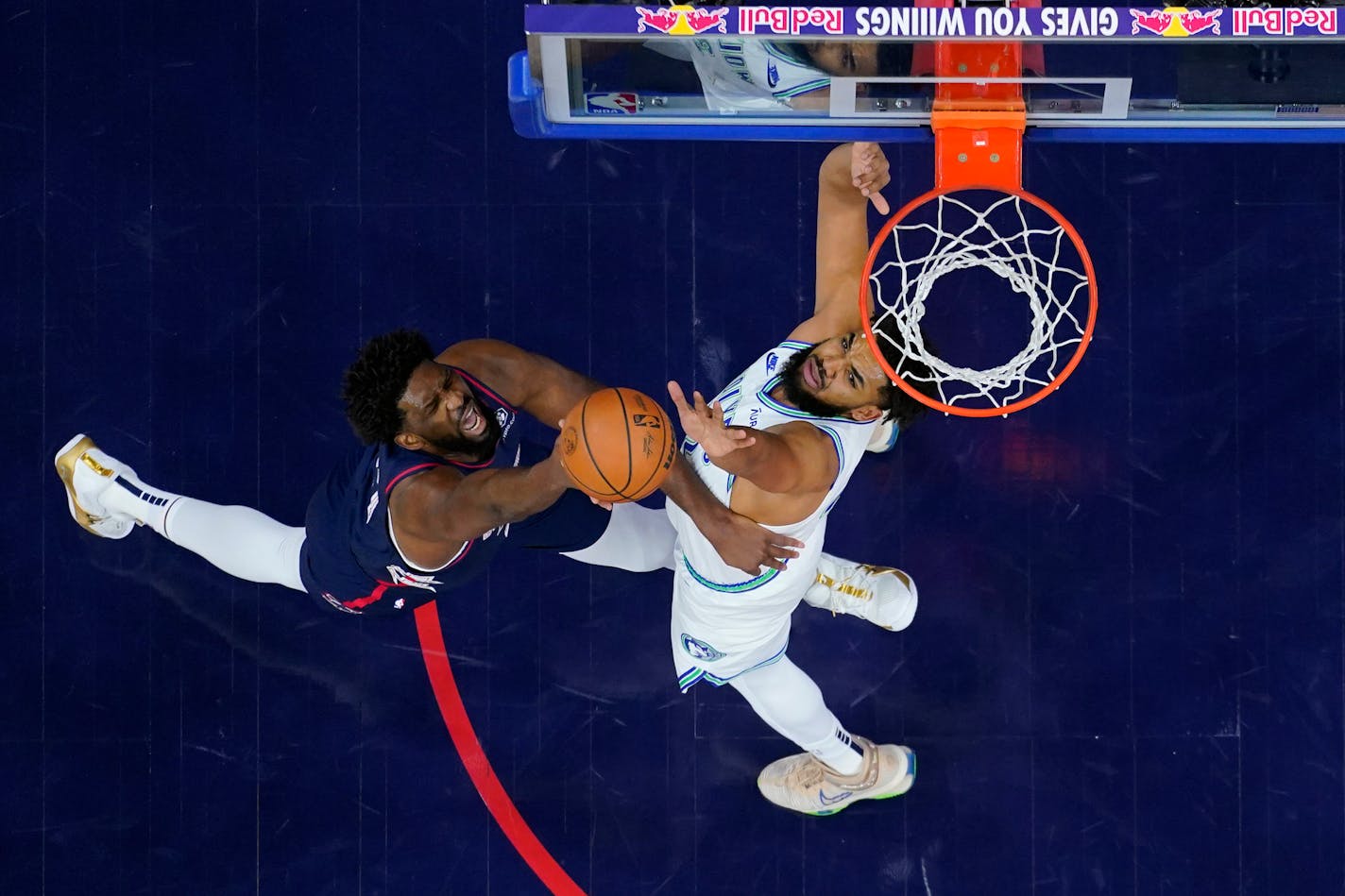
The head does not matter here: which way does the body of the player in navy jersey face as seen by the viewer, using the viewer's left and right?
facing to the right of the viewer

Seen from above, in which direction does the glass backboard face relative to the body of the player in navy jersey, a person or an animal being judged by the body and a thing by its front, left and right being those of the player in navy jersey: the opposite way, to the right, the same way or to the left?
to the right

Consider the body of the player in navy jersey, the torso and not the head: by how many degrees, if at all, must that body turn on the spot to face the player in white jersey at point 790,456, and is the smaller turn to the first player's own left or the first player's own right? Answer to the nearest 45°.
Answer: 0° — they already face them

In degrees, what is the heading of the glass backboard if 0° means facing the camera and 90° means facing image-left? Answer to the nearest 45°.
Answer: approximately 0°

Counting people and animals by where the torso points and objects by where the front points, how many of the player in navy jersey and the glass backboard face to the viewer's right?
1
